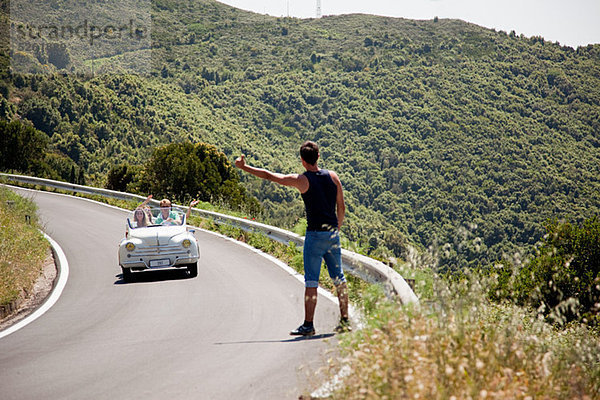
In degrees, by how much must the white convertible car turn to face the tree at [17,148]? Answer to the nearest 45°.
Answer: approximately 180°

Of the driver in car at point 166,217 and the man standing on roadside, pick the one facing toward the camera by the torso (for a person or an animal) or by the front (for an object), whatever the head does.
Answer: the driver in car

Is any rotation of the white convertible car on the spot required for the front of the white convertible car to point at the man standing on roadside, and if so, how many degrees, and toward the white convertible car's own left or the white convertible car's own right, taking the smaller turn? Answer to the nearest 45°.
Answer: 0° — it already faces them

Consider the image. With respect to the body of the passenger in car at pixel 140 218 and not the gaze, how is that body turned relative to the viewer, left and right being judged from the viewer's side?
facing the viewer

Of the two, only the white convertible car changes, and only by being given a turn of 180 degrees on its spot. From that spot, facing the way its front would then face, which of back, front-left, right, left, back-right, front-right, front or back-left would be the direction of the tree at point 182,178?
front

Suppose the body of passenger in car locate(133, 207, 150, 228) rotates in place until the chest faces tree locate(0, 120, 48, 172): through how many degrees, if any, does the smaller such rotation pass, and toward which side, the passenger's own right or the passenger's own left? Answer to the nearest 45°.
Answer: approximately 180°

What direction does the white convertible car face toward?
toward the camera

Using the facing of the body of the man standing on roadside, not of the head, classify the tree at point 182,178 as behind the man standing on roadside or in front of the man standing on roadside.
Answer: in front

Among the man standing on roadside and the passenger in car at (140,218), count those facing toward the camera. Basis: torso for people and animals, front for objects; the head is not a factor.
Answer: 1

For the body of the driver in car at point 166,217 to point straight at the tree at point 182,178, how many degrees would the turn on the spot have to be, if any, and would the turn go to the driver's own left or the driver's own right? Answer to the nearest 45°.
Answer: approximately 180°

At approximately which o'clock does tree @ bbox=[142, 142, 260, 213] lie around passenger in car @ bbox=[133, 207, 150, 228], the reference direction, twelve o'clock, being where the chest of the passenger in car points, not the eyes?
The tree is roughly at 6 o'clock from the passenger in car.

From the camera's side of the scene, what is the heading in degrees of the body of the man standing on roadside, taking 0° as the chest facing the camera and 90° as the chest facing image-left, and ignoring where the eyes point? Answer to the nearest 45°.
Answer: approximately 135°

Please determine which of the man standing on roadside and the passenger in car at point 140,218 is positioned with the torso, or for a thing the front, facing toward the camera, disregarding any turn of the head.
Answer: the passenger in car

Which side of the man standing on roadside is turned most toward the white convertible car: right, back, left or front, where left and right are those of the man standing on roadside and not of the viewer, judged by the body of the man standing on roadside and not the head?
front

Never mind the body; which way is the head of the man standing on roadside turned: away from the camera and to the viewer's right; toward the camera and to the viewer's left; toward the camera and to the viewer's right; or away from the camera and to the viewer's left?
away from the camera and to the viewer's left
